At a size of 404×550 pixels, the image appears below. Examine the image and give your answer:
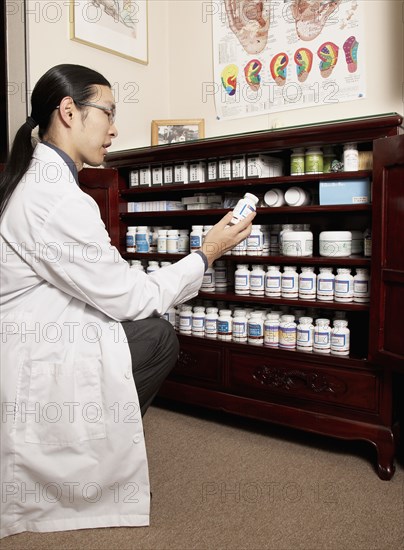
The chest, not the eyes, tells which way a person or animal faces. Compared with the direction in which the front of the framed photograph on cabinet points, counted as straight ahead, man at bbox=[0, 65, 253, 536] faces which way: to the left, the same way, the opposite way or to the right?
to the left

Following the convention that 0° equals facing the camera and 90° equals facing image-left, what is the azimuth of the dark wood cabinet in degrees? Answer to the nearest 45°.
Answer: approximately 45°

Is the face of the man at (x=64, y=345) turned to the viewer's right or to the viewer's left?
to the viewer's right

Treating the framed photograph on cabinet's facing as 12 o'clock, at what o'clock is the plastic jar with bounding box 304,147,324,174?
The plastic jar is roughly at 11 o'clock from the framed photograph on cabinet.

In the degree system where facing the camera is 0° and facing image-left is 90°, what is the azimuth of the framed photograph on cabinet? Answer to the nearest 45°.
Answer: approximately 0°

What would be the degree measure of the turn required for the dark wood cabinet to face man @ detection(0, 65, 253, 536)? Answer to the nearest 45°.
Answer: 0° — it already faces them

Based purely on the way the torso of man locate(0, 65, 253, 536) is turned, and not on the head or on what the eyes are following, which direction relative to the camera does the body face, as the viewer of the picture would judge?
to the viewer's right
